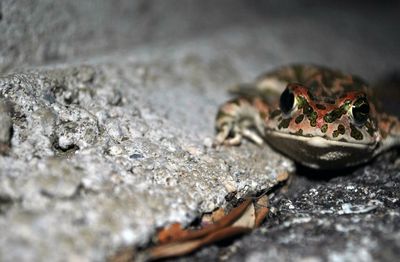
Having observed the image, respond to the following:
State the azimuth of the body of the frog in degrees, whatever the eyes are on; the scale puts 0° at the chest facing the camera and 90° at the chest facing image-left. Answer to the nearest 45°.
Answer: approximately 0°

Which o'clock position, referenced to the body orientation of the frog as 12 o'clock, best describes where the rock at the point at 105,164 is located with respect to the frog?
The rock is roughly at 2 o'clock from the frog.

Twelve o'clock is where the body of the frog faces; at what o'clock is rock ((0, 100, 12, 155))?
The rock is roughly at 2 o'clock from the frog.
